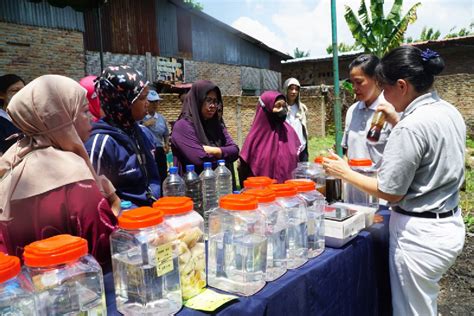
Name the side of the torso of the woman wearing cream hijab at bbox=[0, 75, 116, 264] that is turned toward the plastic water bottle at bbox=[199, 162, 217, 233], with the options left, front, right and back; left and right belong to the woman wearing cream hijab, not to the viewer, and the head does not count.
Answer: front

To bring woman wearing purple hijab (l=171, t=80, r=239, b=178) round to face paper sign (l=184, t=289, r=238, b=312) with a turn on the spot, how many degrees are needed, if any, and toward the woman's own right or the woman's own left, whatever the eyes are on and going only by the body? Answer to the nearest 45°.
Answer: approximately 45° to the woman's own right

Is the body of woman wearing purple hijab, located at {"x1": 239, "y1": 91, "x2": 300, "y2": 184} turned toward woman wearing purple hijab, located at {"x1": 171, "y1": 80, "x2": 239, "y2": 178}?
no

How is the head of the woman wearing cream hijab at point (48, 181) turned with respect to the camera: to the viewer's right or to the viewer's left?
to the viewer's right

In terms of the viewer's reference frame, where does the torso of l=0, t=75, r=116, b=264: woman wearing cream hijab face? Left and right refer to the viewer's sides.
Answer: facing away from the viewer and to the right of the viewer

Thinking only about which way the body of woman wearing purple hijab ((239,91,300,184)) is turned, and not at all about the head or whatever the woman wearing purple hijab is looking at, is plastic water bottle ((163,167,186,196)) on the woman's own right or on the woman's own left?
on the woman's own right

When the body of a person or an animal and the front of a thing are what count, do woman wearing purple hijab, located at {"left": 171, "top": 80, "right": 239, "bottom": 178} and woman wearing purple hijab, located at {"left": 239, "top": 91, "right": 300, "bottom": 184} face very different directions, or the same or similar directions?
same or similar directions

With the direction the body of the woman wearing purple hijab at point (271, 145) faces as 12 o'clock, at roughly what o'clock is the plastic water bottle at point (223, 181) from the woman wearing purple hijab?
The plastic water bottle is roughly at 2 o'clock from the woman wearing purple hijab.

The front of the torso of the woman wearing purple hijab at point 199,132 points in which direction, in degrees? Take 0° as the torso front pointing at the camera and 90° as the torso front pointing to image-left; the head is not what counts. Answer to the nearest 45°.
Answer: approximately 315°

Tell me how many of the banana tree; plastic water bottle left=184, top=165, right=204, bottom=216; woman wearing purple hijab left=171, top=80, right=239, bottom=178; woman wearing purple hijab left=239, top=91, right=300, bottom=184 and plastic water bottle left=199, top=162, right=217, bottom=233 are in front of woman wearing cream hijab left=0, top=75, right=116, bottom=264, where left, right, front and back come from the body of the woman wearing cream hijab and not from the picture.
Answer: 5

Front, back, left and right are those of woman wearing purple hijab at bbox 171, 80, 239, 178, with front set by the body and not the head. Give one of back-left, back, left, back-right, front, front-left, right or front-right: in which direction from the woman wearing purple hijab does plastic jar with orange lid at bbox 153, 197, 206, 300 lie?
front-right

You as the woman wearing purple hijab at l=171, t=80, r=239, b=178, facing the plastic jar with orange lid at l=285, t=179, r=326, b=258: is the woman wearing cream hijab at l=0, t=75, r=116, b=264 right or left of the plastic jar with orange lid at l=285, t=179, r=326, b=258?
right

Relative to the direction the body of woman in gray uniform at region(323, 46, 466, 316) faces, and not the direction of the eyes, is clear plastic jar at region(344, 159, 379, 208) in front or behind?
in front

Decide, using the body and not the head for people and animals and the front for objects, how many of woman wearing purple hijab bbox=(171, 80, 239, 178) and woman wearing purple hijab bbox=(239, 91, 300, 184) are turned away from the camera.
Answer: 0

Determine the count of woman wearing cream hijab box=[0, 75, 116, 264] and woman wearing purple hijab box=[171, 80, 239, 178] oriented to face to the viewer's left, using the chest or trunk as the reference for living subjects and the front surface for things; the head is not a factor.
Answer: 0

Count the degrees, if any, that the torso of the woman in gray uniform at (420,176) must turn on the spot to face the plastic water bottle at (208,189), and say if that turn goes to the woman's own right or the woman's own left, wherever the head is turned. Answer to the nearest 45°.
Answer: approximately 45° to the woman's own left

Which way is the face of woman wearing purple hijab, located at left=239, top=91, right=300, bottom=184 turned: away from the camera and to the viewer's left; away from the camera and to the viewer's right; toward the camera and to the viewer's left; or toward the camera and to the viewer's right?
toward the camera and to the viewer's right
